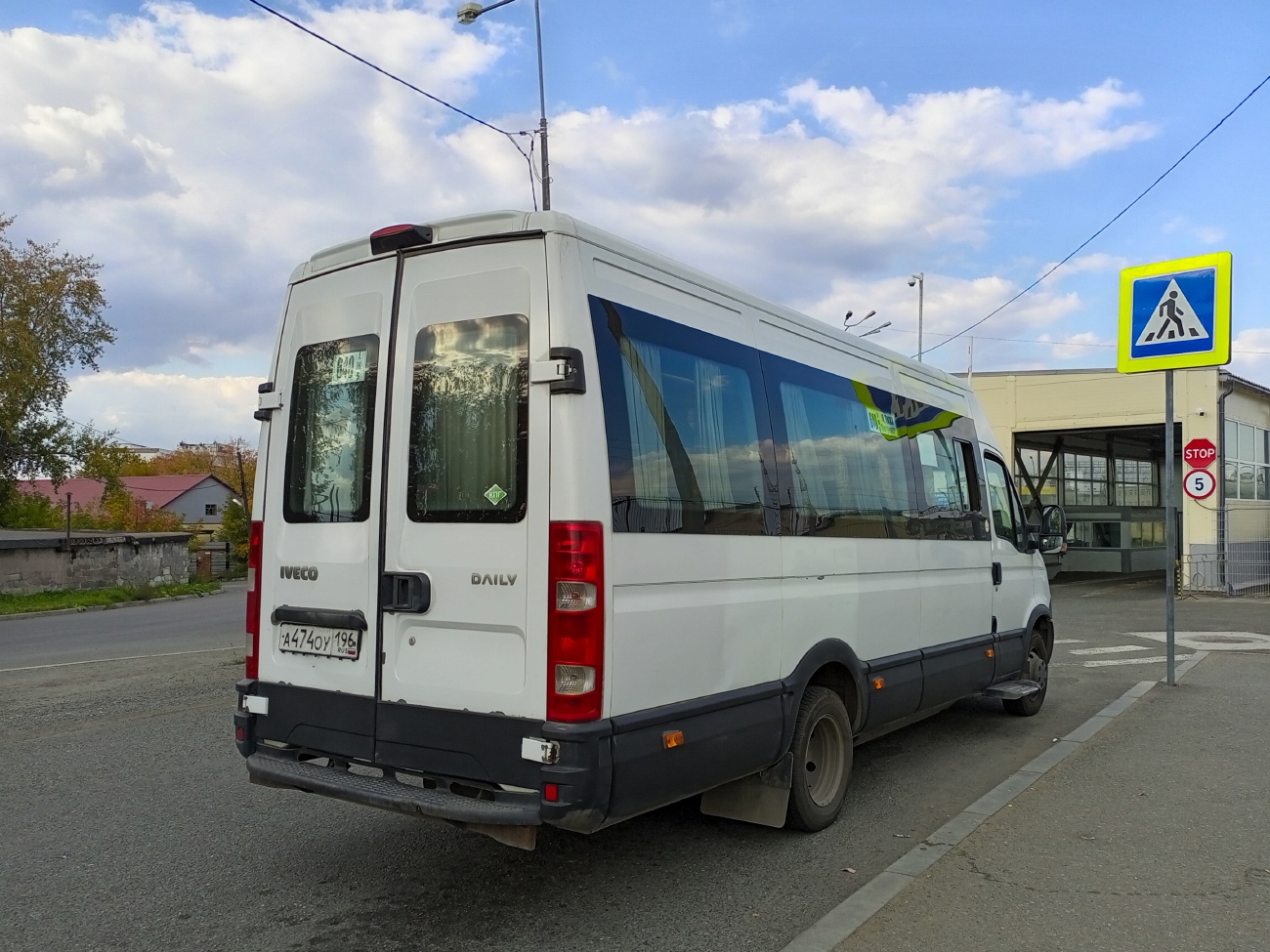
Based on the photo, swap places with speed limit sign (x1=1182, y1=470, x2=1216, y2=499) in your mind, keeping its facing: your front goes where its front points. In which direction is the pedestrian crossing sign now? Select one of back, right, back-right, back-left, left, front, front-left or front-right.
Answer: front

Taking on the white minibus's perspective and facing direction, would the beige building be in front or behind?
in front

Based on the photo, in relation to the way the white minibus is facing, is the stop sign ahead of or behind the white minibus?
ahead

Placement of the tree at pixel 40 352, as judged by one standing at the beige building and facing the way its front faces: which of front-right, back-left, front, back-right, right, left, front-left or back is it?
right

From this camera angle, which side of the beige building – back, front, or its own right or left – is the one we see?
front

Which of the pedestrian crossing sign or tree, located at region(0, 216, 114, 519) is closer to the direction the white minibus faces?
the pedestrian crossing sign

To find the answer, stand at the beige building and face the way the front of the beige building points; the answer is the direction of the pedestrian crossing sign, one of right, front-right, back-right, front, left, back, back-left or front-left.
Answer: front

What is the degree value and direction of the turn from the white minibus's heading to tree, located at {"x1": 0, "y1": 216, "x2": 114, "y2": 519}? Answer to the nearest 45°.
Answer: approximately 90° to its left

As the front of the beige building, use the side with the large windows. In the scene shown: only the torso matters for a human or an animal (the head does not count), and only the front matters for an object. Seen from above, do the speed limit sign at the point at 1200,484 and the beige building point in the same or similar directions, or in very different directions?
same or similar directions

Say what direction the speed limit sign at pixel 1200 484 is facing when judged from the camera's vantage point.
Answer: facing the viewer

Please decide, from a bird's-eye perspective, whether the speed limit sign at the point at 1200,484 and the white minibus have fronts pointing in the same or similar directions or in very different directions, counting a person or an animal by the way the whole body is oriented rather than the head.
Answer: very different directions

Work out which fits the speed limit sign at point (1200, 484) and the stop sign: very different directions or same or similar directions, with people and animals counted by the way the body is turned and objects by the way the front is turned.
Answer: same or similar directions

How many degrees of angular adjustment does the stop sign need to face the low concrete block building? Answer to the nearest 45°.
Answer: approximately 90° to its right

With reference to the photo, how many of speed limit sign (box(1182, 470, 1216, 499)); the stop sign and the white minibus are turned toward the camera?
2

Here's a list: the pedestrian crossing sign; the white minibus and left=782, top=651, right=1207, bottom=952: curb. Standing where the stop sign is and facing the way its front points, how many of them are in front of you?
3

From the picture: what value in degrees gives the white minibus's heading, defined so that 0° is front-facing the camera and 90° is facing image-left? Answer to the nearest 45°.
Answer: approximately 225°
